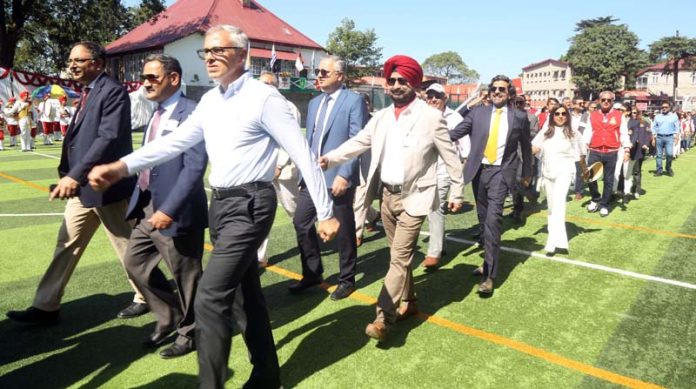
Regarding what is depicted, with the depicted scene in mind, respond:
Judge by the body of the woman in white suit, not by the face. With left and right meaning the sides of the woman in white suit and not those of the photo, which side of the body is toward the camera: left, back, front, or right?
front

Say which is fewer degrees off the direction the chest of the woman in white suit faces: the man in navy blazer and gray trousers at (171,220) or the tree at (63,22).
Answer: the man in navy blazer and gray trousers

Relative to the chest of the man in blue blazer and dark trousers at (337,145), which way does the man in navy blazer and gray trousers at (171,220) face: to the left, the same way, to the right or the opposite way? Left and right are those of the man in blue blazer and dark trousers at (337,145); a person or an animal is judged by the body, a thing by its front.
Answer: the same way

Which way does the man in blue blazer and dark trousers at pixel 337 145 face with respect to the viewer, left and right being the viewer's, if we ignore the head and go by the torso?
facing the viewer and to the left of the viewer

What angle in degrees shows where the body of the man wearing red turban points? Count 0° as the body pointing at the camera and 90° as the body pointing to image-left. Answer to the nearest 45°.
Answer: approximately 45°

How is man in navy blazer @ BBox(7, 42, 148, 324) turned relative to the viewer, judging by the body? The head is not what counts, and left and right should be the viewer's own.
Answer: facing to the left of the viewer

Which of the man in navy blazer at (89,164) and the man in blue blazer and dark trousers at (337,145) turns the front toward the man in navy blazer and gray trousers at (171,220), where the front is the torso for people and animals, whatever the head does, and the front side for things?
the man in blue blazer and dark trousers at (337,145)

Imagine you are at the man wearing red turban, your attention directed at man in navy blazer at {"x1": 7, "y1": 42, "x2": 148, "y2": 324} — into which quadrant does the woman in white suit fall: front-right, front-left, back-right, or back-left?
back-right

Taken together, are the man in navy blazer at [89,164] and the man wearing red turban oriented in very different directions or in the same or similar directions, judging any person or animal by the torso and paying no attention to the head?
same or similar directions

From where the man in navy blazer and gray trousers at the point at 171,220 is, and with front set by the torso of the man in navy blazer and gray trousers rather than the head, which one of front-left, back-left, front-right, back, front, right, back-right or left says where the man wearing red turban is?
back-left

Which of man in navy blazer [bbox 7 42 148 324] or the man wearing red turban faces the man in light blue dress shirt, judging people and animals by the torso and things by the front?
the man wearing red turban

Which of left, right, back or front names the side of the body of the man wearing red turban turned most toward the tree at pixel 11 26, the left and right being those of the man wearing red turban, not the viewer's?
right

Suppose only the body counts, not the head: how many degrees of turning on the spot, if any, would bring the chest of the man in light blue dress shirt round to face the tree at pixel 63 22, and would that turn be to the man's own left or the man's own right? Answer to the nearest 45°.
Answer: approximately 135° to the man's own right

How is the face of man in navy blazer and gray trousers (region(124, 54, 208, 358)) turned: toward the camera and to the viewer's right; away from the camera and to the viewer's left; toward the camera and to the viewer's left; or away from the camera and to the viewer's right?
toward the camera and to the viewer's left

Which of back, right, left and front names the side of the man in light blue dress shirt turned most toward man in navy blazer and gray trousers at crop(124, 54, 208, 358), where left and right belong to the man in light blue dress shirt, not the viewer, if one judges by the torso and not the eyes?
right

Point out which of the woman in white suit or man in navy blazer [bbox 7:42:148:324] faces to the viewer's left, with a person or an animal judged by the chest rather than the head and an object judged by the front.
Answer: the man in navy blazer

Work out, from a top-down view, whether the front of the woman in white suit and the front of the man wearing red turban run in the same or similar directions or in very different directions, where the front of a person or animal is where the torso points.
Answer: same or similar directions

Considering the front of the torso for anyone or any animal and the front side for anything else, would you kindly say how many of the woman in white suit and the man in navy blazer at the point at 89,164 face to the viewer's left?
1

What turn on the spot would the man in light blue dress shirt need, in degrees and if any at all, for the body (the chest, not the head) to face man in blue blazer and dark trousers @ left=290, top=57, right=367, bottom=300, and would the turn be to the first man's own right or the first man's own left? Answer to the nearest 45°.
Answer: approximately 180°
